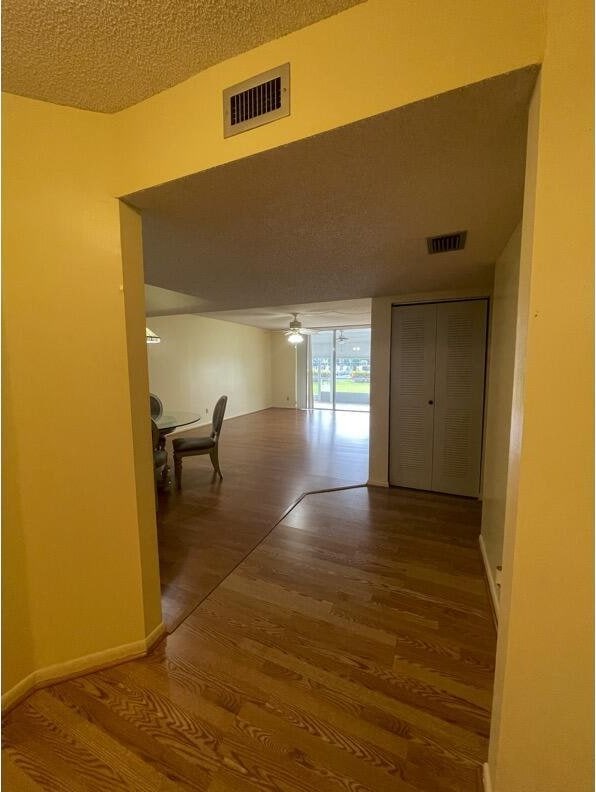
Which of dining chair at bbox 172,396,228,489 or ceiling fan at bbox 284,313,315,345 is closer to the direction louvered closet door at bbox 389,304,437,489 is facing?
the dining chair

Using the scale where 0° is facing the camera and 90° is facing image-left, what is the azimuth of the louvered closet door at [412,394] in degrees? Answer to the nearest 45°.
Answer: approximately 0°

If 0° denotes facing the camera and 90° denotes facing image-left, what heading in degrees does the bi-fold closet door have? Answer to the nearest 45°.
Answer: approximately 0°

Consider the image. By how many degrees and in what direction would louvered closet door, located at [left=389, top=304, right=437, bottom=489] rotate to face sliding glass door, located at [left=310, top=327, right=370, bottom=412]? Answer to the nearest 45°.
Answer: approximately 180°

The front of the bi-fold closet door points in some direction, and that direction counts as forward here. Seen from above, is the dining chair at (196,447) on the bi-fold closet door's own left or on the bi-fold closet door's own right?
on the bi-fold closet door's own right

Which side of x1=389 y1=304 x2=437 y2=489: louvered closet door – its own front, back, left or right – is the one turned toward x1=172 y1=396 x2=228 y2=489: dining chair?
right

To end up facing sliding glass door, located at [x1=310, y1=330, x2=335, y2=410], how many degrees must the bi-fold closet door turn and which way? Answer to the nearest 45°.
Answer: approximately 135° to its right

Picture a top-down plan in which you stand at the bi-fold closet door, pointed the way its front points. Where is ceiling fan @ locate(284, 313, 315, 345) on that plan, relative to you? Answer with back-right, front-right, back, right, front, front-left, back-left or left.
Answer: back-right

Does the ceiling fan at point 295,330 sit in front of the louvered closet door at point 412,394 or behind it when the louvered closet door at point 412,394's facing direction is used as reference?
behind
